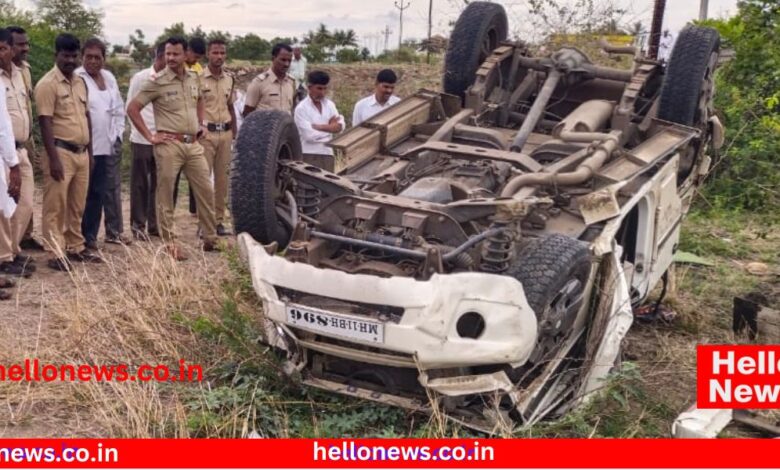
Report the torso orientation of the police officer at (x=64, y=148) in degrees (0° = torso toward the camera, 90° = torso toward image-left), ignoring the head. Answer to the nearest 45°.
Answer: approximately 315°

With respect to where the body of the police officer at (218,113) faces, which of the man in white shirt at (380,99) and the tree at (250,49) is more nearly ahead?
the man in white shirt

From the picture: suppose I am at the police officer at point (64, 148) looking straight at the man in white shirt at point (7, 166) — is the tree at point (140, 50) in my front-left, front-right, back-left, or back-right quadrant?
back-right

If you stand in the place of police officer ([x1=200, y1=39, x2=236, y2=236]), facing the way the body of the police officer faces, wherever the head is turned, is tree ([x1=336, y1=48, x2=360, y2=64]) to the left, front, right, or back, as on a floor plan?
back

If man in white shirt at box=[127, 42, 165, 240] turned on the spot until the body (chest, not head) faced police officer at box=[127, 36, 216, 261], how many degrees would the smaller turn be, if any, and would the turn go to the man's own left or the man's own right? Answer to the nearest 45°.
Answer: approximately 45° to the man's own right

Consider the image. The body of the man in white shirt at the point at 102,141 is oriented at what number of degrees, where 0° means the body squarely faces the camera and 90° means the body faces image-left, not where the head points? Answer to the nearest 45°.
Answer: approximately 315°
